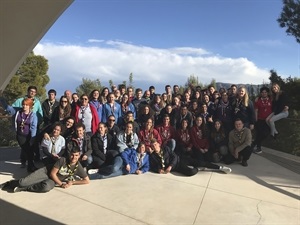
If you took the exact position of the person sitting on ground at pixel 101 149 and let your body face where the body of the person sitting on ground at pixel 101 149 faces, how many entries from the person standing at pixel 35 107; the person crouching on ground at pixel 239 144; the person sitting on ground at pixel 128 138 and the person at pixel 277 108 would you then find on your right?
1

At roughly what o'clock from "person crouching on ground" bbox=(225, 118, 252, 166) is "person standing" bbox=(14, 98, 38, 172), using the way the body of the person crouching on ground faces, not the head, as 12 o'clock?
The person standing is roughly at 2 o'clock from the person crouching on ground.

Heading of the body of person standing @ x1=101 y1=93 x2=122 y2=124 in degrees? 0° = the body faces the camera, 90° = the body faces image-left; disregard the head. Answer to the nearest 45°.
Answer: approximately 0°

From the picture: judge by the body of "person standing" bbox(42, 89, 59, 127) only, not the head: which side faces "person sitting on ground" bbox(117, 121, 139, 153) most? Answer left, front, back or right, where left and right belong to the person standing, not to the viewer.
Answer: left

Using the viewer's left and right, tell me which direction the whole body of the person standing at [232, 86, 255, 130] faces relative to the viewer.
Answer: facing the viewer and to the left of the viewer

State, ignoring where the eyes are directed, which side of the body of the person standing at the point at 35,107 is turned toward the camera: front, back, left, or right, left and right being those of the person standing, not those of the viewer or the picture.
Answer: front

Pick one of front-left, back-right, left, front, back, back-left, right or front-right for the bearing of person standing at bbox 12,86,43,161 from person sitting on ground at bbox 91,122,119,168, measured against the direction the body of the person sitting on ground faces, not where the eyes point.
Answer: right

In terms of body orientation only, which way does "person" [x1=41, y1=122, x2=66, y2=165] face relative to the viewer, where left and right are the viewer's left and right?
facing the viewer

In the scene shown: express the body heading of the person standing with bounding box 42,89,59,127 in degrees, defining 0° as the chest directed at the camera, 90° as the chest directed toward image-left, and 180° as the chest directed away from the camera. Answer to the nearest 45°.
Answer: approximately 0°
